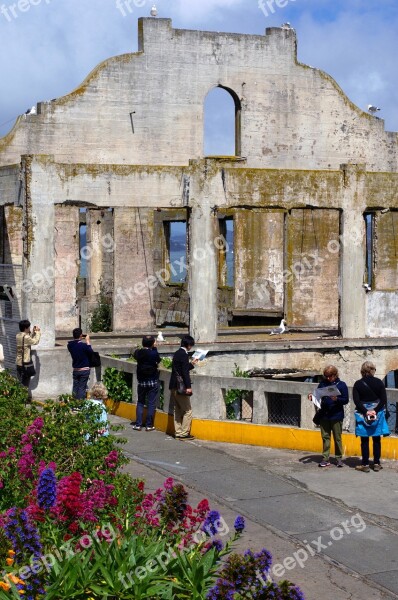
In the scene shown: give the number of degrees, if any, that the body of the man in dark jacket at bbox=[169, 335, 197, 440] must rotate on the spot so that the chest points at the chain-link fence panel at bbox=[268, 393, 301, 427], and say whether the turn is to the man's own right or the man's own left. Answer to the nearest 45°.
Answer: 0° — they already face it

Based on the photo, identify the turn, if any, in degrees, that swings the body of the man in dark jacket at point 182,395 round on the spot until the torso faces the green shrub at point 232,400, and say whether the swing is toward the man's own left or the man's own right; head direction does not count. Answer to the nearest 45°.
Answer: approximately 45° to the man's own left

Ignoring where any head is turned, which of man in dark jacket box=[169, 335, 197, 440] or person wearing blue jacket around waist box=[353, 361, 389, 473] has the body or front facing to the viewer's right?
the man in dark jacket

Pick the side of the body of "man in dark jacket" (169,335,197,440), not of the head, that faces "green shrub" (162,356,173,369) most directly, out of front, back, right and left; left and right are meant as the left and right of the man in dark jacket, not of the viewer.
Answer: left

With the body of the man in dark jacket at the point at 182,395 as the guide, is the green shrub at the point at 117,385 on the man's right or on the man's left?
on the man's left

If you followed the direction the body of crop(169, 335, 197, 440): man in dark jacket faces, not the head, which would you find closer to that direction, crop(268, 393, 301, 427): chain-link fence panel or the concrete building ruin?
the chain-link fence panel

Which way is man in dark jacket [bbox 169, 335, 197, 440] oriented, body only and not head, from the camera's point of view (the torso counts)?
to the viewer's right

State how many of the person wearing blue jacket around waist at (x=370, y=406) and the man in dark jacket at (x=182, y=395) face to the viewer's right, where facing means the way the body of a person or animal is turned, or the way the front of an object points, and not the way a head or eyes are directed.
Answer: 1
